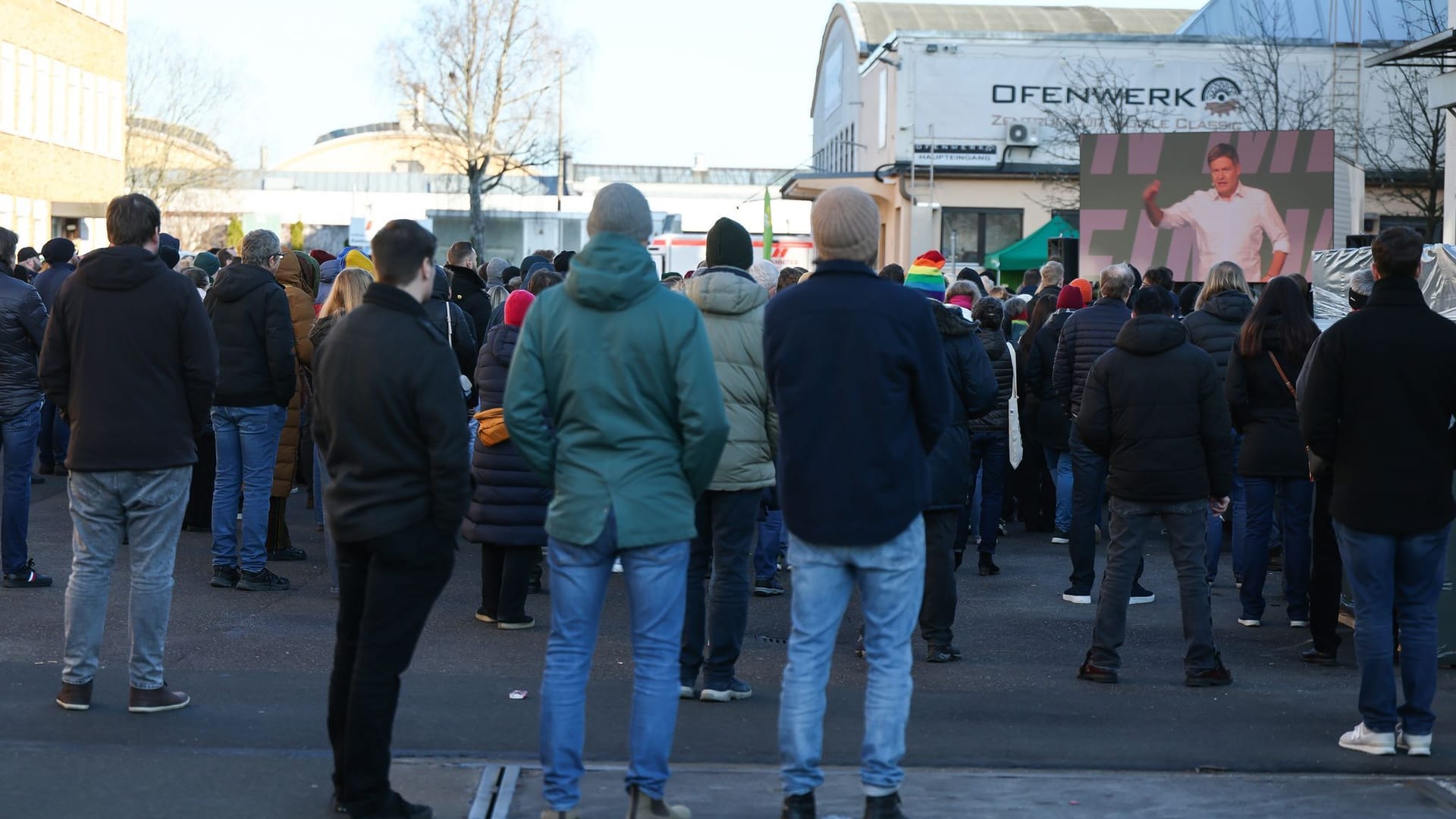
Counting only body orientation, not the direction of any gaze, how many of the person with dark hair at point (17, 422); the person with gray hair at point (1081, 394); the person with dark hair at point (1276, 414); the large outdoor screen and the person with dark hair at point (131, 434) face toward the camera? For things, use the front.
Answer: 1

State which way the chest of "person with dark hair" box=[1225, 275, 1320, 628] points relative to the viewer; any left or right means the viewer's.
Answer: facing away from the viewer

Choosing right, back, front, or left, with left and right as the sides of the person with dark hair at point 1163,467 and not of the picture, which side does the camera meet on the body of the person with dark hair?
back

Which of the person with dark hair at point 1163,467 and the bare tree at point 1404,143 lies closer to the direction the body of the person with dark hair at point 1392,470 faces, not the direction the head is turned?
the bare tree

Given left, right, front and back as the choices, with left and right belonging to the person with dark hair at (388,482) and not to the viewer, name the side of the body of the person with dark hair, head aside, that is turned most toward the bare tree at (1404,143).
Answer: front

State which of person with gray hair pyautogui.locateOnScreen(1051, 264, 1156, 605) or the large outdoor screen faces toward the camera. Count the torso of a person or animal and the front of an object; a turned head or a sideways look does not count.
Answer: the large outdoor screen

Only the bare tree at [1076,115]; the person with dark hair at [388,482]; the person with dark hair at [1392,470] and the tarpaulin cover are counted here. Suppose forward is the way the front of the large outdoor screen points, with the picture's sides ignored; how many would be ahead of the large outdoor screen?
3

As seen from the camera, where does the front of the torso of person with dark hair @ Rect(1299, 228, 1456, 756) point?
away from the camera

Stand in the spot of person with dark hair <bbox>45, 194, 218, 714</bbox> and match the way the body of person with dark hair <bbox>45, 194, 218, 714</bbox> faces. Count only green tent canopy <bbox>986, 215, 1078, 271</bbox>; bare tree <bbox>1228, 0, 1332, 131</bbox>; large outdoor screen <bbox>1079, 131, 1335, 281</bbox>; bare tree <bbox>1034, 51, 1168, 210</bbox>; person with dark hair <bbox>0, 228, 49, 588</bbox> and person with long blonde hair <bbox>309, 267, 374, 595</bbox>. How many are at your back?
0

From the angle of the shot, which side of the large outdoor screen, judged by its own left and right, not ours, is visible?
front

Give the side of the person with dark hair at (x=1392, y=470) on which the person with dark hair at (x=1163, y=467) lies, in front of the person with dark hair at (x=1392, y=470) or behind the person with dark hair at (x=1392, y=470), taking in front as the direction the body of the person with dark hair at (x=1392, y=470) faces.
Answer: in front

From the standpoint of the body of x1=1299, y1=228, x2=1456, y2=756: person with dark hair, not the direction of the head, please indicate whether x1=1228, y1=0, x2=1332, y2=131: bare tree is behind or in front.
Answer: in front

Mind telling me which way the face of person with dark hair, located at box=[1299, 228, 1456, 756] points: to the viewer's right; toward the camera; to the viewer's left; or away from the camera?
away from the camera

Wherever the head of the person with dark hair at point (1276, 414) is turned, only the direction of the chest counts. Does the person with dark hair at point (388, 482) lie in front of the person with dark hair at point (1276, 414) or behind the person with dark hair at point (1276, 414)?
behind

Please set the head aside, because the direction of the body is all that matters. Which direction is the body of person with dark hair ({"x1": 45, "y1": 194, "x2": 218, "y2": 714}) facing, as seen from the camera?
away from the camera

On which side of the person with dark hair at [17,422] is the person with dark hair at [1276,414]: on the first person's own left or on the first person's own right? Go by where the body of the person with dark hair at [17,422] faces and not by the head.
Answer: on the first person's own right

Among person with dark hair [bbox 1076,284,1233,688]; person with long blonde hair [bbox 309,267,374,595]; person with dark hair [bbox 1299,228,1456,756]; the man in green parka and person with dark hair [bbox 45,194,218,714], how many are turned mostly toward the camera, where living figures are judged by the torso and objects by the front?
0

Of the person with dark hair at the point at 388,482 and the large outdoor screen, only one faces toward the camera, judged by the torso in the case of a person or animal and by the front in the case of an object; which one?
the large outdoor screen

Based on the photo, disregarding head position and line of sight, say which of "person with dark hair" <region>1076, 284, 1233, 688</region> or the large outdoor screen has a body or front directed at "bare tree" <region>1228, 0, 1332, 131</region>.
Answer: the person with dark hair

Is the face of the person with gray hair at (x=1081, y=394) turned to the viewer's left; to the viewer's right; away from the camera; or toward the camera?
away from the camera

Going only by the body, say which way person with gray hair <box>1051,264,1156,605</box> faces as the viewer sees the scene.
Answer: away from the camera

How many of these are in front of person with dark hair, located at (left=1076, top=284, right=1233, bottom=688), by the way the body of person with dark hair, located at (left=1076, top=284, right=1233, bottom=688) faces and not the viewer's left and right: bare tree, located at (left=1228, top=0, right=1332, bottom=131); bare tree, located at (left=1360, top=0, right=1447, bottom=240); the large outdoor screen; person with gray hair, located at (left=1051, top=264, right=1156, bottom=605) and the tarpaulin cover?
5
